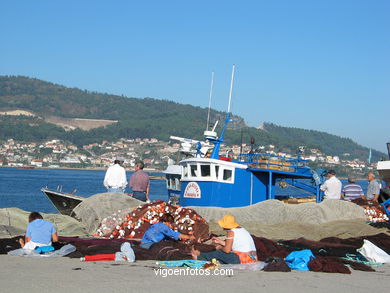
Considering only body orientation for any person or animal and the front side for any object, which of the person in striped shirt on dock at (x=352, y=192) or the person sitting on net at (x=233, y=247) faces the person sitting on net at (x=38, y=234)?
the person sitting on net at (x=233, y=247)

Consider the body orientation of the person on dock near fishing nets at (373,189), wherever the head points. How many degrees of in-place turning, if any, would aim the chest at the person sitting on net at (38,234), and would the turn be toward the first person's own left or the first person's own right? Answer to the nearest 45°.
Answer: approximately 45° to the first person's own left

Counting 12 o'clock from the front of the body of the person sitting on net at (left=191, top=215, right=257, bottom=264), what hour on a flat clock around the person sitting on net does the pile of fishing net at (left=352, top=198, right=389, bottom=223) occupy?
The pile of fishing net is roughly at 4 o'clock from the person sitting on net.

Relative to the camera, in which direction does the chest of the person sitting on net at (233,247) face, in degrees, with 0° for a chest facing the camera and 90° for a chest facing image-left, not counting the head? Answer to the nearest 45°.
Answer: approximately 90°

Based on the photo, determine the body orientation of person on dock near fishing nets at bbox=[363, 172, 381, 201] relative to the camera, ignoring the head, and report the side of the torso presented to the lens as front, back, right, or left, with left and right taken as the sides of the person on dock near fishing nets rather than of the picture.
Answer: left

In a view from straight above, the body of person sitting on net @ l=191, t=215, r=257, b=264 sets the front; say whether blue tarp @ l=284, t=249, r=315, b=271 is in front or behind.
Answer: behind

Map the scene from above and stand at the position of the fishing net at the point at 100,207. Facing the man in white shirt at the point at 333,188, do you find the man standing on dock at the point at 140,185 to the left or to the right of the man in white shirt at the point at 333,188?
left

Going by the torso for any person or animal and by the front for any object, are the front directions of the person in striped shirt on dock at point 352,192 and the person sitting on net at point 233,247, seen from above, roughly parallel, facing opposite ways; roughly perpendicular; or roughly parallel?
roughly perpendicular

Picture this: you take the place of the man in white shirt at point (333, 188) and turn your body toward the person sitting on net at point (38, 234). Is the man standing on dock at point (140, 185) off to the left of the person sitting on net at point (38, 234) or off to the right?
right

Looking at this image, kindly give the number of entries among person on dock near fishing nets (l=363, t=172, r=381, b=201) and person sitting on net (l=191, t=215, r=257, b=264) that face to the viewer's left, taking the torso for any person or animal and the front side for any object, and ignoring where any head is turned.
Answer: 2
